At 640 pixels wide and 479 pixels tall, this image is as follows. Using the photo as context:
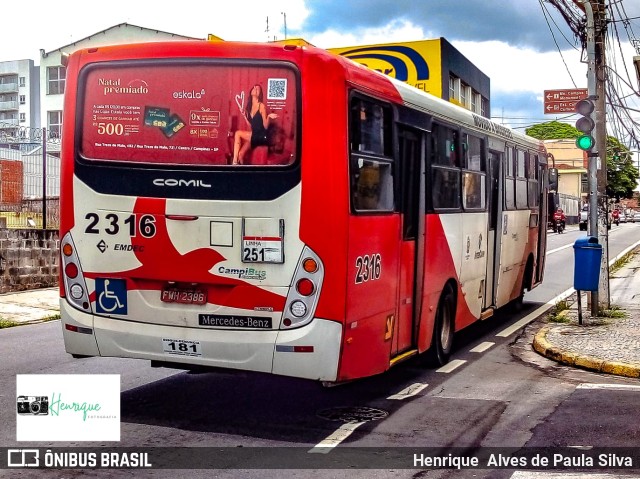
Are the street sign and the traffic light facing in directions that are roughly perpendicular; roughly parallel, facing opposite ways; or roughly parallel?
roughly parallel

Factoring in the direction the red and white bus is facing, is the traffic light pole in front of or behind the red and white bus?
in front

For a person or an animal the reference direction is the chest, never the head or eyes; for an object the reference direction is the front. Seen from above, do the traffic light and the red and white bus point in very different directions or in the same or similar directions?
very different directions

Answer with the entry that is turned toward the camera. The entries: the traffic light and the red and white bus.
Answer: the traffic light

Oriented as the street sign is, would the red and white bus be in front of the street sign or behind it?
in front

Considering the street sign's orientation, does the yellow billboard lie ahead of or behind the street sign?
behind

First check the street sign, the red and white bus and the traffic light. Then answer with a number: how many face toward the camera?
2

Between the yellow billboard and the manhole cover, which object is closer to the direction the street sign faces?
the manhole cover

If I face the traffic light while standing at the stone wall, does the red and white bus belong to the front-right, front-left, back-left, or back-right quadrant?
front-right

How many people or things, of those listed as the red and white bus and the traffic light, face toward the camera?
1

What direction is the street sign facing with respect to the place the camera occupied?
facing the viewer

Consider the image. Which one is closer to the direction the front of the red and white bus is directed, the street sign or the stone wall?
the street sign
